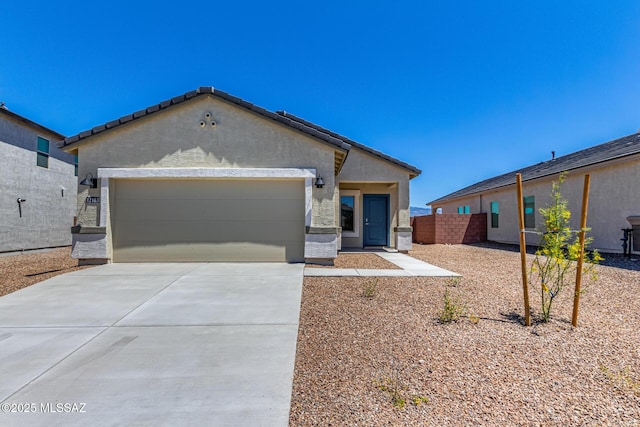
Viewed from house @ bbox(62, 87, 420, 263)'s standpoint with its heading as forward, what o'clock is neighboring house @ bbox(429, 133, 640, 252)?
The neighboring house is roughly at 9 o'clock from the house.

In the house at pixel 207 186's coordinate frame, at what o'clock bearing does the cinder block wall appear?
The cinder block wall is roughly at 8 o'clock from the house.

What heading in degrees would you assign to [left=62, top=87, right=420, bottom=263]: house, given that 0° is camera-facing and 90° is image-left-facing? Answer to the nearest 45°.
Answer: approximately 0°

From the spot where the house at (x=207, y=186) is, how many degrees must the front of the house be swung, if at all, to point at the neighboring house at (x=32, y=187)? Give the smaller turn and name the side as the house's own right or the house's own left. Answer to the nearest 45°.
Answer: approximately 135° to the house's own right
